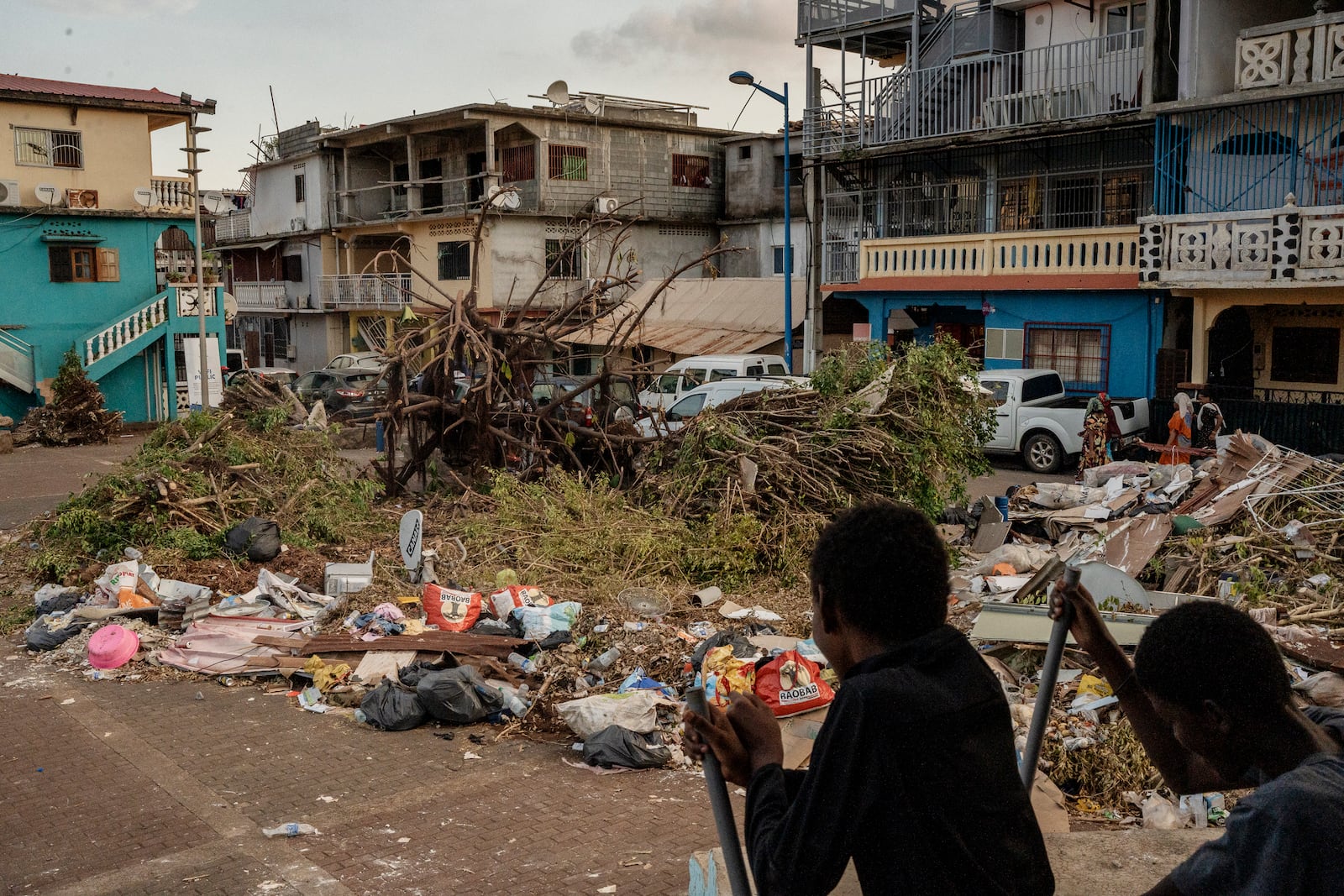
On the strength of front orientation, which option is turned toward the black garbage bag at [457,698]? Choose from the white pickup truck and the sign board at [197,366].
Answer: the sign board

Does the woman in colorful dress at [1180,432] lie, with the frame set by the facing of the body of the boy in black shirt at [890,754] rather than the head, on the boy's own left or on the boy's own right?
on the boy's own right

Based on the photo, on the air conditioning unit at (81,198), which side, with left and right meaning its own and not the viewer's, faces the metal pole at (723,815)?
front

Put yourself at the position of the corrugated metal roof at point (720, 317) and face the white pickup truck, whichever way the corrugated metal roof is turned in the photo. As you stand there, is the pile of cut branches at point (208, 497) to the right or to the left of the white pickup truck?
right

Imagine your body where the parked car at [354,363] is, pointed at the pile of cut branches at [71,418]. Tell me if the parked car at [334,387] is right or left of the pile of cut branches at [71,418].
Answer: left

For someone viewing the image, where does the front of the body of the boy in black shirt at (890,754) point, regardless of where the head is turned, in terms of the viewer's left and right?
facing away from the viewer and to the left of the viewer

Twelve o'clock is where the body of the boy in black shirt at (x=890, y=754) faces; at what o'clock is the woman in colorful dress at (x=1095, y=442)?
The woman in colorful dress is roughly at 2 o'clock from the boy in black shirt.

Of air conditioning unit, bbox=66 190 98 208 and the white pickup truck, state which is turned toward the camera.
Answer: the air conditioning unit

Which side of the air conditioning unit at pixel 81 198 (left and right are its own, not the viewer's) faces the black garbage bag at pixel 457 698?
front

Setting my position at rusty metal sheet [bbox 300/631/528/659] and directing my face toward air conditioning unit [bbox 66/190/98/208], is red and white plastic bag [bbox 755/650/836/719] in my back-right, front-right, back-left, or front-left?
back-right

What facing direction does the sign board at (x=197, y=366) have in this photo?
toward the camera

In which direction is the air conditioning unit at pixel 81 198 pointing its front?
toward the camera

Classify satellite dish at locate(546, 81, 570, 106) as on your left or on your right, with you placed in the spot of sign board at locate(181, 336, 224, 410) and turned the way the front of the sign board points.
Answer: on your left

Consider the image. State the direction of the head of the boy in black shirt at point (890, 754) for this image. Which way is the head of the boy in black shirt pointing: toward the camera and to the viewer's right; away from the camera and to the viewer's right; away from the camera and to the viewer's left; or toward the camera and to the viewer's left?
away from the camera and to the viewer's left

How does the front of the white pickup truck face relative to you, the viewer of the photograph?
facing away from the viewer and to the left of the viewer

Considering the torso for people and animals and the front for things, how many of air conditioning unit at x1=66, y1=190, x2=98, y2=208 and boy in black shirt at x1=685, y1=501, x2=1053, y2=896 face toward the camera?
1

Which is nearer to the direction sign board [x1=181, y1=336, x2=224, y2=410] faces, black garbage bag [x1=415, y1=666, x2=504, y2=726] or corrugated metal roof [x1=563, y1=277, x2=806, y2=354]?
the black garbage bag
